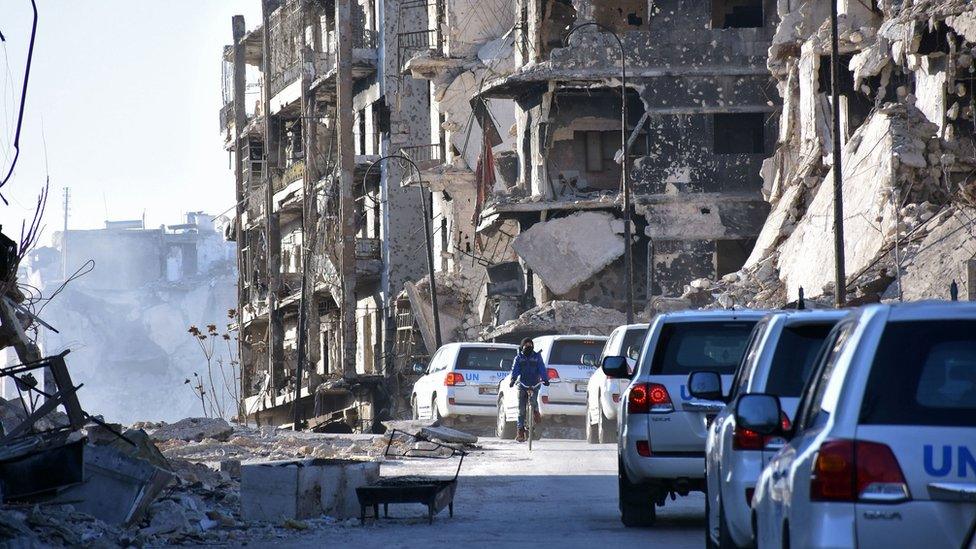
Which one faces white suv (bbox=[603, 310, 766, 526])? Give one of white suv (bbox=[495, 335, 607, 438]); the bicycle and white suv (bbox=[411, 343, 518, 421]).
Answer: the bicycle

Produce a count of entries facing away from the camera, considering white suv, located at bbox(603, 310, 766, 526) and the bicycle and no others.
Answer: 1

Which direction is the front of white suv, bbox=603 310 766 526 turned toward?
away from the camera

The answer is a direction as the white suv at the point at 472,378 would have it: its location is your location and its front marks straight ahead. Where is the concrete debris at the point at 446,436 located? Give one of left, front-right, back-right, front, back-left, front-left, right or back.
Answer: back-left

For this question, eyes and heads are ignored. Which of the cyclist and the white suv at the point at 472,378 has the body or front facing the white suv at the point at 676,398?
the cyclist

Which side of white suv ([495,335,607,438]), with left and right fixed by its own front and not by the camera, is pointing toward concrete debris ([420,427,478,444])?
left

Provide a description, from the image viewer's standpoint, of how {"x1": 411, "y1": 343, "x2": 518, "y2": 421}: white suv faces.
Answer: facing away from the viewer and to the left of the viewer

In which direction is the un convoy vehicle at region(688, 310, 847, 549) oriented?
away from the camera

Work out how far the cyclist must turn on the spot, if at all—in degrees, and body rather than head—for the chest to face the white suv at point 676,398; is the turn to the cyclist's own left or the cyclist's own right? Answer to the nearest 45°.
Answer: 0° — they already face it
